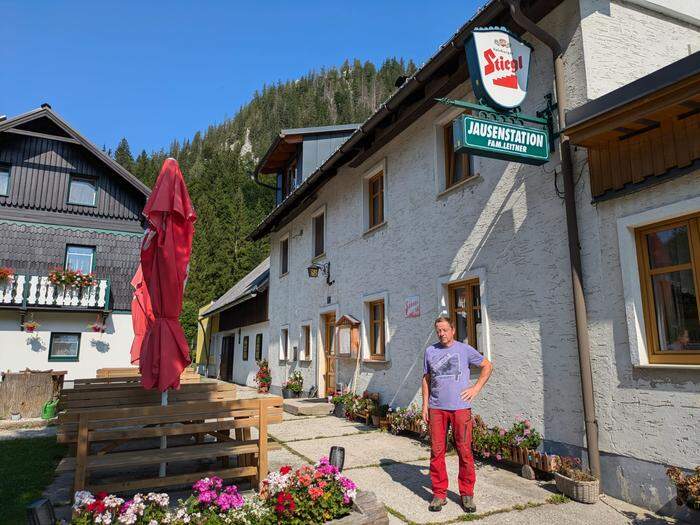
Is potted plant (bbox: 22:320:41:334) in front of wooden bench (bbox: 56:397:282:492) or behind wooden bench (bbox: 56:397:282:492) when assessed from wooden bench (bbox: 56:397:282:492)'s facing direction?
in front

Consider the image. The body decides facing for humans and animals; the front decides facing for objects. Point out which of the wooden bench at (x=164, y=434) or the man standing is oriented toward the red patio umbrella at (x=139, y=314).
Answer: the wooden bench

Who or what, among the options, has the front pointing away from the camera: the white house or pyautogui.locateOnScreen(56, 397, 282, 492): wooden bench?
the wooden bench

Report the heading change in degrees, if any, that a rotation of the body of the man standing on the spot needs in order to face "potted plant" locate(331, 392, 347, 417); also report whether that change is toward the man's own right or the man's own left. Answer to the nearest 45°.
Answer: approximately 135° to the man's own right

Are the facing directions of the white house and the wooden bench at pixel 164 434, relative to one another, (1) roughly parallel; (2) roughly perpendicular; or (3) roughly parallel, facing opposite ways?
roughly perpendicular

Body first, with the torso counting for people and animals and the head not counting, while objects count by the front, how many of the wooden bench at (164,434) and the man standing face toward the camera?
1

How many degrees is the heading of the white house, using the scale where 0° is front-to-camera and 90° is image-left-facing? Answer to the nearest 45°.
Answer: approximately 45°

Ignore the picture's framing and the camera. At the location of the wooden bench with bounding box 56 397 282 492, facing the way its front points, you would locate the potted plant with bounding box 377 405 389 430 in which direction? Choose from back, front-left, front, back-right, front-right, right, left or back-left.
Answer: front-right

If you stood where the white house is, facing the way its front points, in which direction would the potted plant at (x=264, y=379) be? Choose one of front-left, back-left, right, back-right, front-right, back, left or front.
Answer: right

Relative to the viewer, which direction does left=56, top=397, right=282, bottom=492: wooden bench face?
away from the camera

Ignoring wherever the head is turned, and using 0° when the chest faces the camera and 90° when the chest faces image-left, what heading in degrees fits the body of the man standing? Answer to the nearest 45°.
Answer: approximately 0°

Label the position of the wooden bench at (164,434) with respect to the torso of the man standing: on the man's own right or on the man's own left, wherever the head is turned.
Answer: on the man's own right

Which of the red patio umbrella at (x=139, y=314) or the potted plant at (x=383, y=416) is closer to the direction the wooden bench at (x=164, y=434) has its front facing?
the red patio umbrella

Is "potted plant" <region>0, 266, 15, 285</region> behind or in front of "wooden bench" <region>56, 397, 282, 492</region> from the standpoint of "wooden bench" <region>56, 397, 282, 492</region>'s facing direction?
in front

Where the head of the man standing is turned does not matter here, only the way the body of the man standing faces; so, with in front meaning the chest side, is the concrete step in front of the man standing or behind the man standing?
behind

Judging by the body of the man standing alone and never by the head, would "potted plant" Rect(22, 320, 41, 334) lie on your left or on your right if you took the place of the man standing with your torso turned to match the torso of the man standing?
on your right

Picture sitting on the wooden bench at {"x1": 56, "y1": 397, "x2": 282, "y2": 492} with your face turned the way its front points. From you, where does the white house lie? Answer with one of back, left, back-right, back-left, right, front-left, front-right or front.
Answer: right
